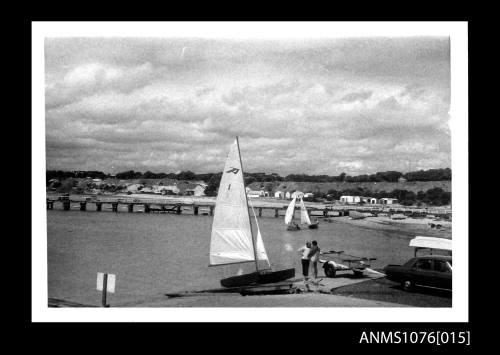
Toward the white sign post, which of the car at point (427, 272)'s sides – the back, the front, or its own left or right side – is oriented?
back

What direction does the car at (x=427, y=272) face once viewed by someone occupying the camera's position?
facing to the right of the viewer

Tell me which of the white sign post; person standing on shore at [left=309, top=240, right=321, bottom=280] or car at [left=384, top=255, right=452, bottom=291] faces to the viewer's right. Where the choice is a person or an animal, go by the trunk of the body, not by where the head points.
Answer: the car

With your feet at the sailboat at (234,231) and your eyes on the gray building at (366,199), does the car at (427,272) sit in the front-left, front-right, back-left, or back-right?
front-right

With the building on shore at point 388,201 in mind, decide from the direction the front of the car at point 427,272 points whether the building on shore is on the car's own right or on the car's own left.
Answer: on the car's own left
